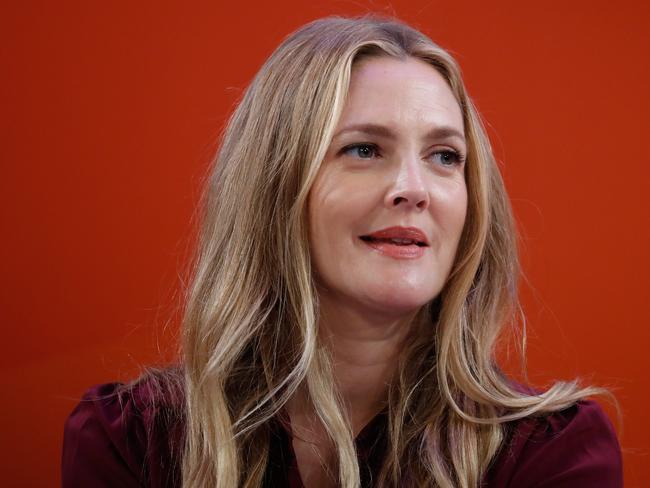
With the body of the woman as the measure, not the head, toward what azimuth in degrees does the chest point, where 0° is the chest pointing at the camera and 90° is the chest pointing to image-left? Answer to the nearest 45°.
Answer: approximately 0°

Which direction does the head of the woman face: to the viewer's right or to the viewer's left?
to the viewer's right
